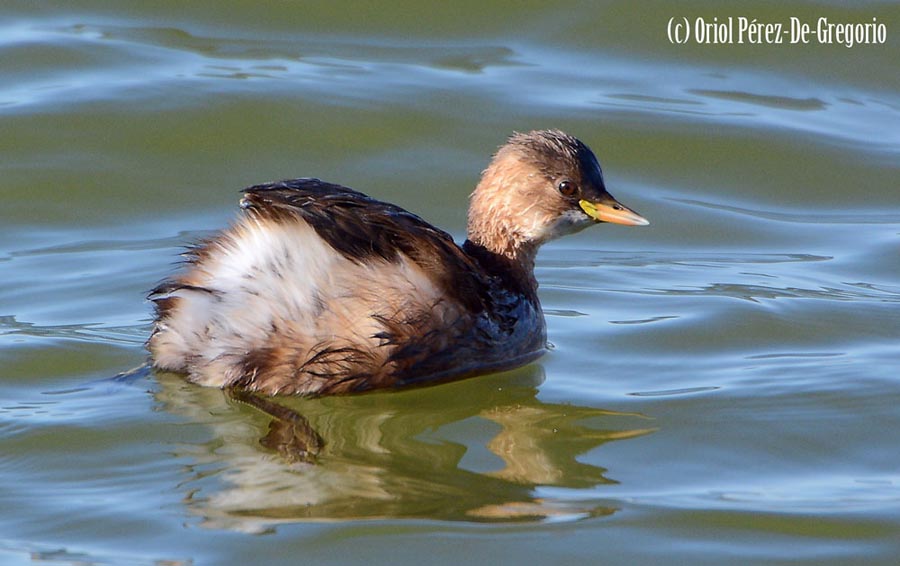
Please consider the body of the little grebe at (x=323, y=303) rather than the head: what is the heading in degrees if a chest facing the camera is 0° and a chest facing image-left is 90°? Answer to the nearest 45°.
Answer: approximately 270°
